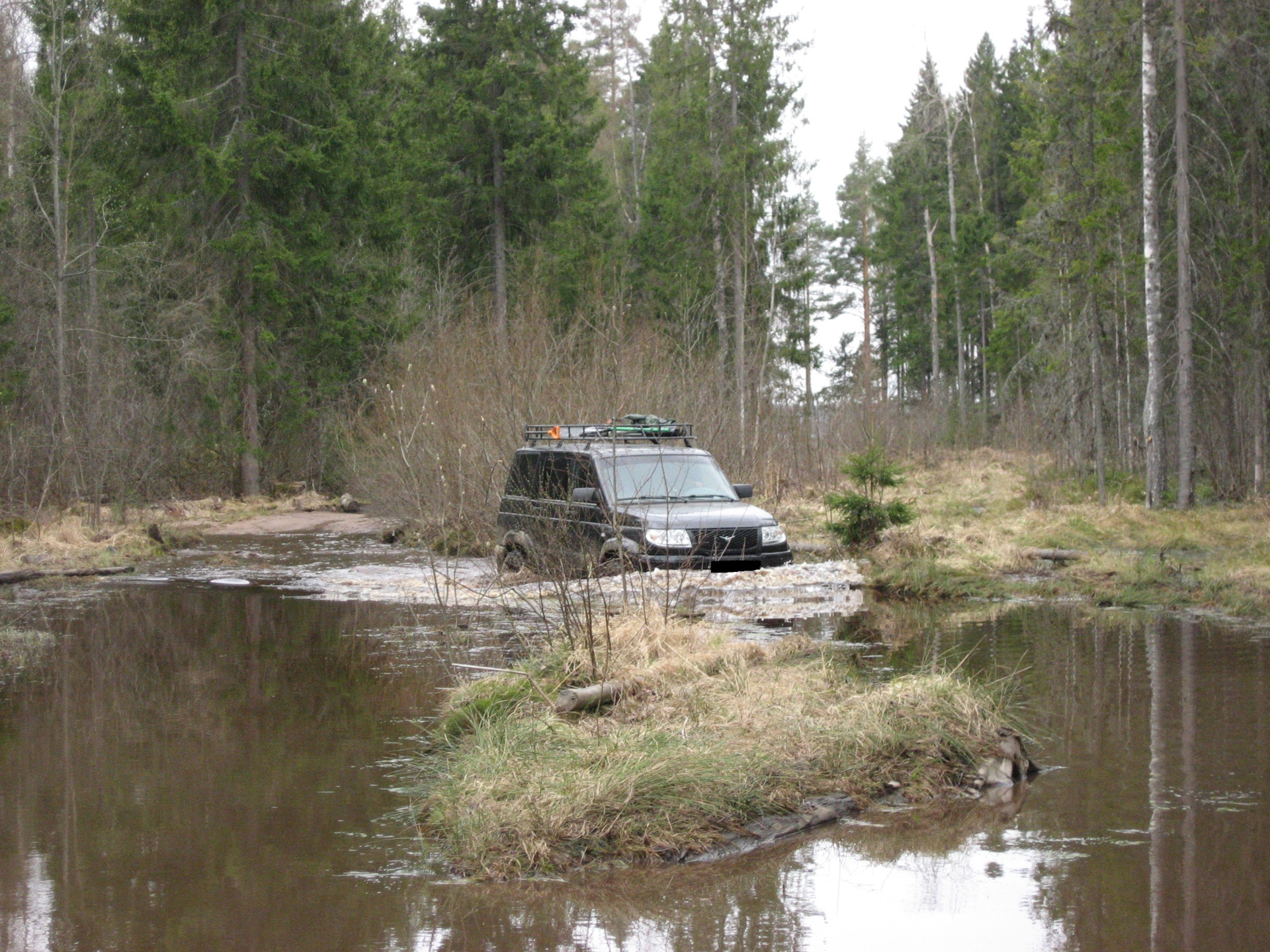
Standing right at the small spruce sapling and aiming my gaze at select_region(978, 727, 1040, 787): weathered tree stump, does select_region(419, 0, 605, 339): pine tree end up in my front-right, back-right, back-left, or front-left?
back-right

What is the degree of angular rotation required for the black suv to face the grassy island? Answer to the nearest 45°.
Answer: approximately 45° to its right

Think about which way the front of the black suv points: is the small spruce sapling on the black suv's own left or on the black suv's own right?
on the black suv's own left

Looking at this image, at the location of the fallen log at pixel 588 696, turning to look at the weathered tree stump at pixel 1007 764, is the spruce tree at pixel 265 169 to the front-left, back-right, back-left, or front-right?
back-left

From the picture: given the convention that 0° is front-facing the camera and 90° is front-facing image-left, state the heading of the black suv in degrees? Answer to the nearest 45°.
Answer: approximately 315°

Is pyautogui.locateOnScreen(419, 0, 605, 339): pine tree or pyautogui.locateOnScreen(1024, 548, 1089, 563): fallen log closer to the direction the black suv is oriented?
the fallen log

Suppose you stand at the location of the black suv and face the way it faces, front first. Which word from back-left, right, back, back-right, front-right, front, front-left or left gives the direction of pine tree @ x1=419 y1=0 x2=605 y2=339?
back-left

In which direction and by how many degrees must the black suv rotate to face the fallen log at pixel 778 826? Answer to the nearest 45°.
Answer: approximately 45° to its right

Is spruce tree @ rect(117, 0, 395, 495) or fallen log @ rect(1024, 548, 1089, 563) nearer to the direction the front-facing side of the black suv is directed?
the fallen log

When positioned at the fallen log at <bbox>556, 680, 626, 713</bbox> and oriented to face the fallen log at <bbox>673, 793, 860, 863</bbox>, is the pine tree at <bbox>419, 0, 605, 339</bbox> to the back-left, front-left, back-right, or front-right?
back-left

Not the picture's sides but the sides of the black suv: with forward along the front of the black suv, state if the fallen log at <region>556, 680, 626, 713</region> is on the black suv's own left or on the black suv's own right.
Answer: on the black suv's own right

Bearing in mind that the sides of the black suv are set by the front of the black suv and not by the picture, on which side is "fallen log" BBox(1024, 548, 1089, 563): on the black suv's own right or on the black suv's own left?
on the black suv's own left

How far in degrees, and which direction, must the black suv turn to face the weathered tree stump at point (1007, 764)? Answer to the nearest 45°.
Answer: approximately 45° to its right
